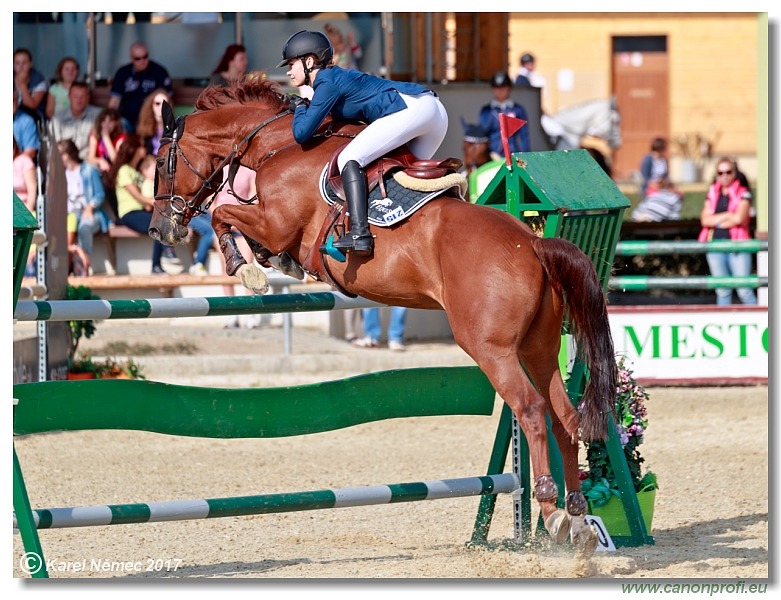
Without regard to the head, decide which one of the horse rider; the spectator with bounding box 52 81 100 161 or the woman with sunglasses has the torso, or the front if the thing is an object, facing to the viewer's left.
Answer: the horse rider

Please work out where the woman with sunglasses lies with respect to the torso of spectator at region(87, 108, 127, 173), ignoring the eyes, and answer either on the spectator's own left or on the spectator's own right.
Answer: on the spectator's own left

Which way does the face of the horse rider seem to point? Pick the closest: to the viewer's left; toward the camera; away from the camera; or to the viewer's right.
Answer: to the viewer's left

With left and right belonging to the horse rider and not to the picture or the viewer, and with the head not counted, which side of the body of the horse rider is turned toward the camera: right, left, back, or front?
left

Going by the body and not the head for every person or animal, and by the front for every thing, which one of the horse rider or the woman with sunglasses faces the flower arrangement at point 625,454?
the woman with sunglasses

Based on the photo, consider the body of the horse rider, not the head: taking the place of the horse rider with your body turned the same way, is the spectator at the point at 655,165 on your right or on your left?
on your right

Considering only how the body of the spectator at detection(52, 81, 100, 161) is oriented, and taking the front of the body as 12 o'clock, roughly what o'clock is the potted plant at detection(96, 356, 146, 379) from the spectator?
The potted plant is roughly at 12 o'clock from the spectator.

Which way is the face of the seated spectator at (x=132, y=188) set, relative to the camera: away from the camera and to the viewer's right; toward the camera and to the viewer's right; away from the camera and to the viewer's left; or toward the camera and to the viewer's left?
toward the camera and to the viewer's right

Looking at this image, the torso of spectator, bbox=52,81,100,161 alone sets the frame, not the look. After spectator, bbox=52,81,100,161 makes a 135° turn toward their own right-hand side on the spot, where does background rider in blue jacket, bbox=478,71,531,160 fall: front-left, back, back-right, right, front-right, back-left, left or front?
back-right

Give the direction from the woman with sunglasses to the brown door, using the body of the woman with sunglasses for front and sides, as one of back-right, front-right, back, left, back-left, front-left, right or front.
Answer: back

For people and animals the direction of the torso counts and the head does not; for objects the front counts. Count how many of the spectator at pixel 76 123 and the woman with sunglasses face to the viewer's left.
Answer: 0

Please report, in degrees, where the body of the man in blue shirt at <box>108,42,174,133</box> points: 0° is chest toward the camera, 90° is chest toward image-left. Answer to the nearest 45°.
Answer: approximately 0°
